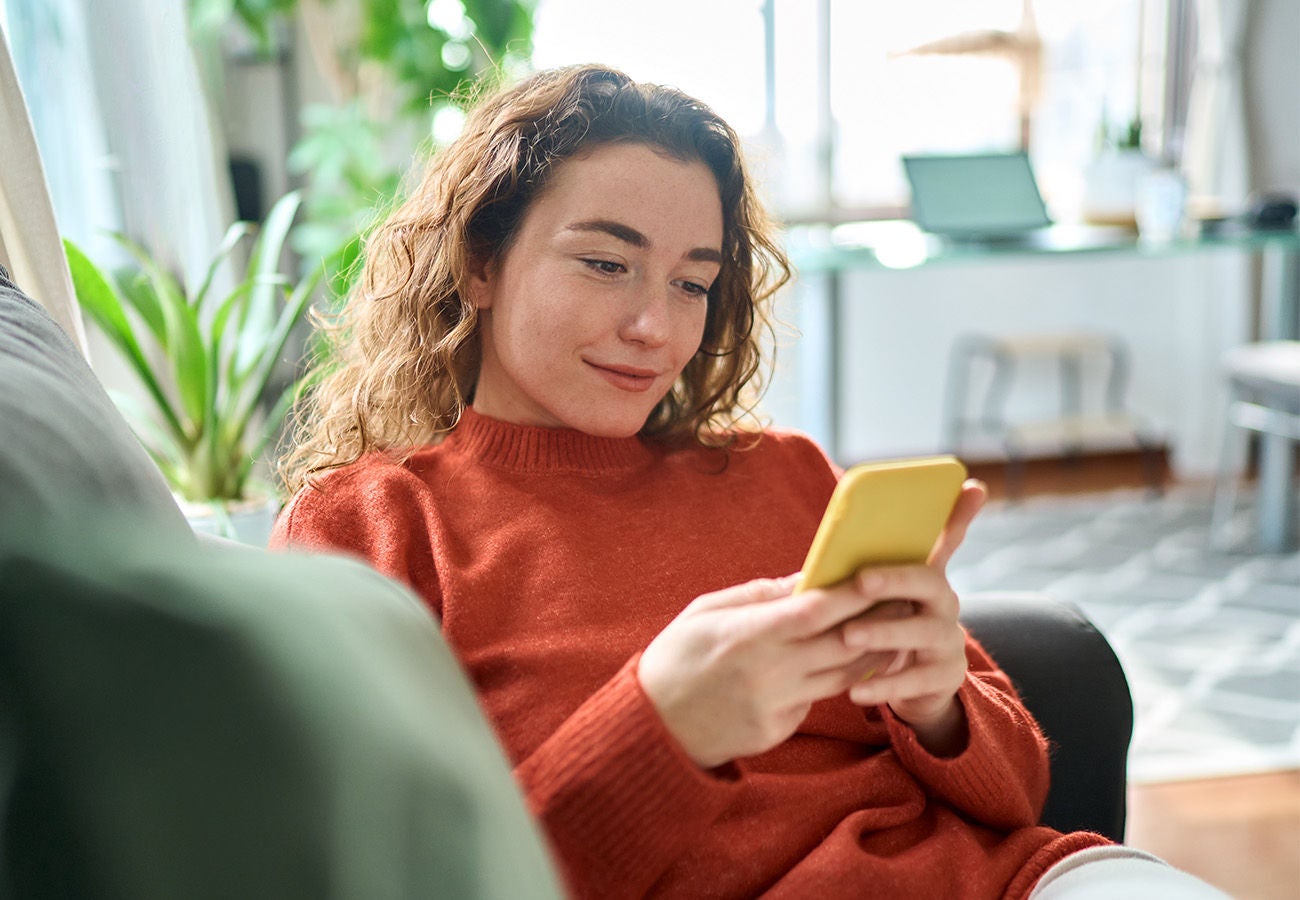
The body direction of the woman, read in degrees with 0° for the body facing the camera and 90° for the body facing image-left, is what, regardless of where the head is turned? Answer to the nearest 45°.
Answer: approximately 315°

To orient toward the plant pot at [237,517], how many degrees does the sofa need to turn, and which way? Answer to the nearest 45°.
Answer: approximately 135° to its left

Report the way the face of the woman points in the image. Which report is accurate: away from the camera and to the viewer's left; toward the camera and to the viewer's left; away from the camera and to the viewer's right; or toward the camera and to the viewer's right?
toward the camera and to the viewer's right

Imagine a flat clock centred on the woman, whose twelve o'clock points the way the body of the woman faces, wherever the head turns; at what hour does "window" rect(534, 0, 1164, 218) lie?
The window is roughly at 8 o'clock from the woman.

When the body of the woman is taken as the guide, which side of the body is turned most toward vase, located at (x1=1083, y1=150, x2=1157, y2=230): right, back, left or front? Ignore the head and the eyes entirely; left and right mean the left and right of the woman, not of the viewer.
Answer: left

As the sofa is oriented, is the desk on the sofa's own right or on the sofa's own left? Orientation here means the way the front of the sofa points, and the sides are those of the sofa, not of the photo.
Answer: on the sofa's own left

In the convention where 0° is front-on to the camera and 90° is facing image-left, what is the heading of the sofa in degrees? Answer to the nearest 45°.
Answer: approximately 315°

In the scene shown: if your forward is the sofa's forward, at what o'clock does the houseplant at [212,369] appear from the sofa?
The houseplant is roughly at 7 o'clock from the sofa.
